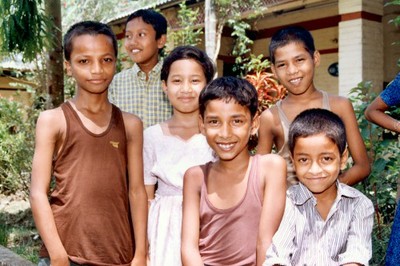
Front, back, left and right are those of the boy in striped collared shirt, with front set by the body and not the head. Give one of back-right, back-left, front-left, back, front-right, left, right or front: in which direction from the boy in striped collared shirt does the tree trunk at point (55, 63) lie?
back-right

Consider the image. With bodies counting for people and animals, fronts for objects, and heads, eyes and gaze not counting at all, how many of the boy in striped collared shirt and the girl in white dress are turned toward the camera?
2

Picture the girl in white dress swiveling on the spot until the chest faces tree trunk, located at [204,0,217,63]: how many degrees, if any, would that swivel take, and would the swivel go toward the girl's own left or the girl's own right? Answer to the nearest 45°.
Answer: approximately 180°

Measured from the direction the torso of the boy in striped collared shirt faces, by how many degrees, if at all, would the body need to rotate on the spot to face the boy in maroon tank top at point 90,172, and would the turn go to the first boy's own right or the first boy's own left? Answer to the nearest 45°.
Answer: approximately 90° to the first boy's own right

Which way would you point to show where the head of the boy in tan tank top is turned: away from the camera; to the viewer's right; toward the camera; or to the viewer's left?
toward the camera

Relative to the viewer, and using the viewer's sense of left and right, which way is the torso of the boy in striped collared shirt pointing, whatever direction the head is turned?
facing the viewer

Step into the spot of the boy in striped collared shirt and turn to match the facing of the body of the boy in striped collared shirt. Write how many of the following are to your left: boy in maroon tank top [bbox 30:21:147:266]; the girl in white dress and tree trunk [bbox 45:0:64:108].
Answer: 0

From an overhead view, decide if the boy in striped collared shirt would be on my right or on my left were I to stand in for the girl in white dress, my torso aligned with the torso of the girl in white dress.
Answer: on my left

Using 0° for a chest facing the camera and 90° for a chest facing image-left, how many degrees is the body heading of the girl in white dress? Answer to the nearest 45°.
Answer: approximately 0°
